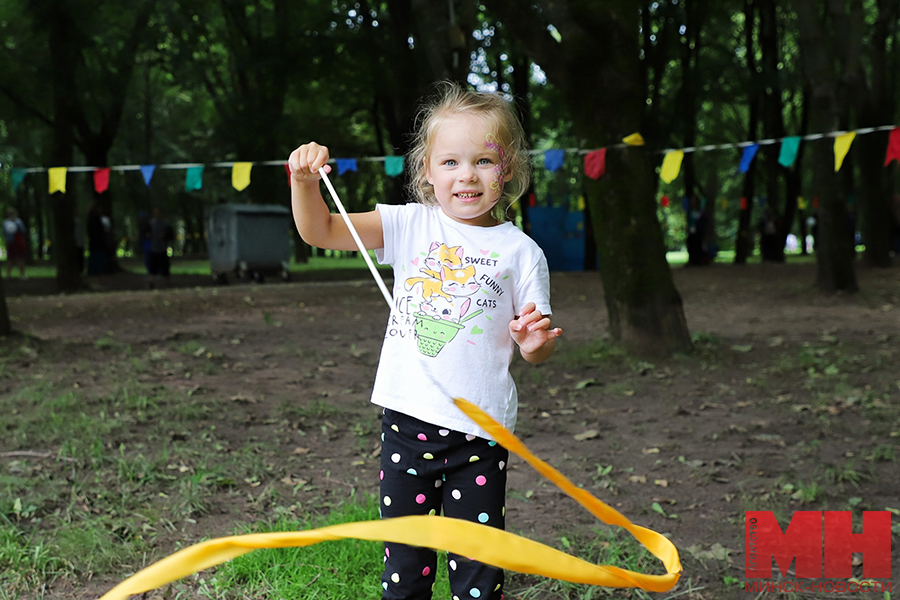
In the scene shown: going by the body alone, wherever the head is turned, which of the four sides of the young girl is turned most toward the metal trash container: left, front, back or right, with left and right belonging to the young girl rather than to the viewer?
back

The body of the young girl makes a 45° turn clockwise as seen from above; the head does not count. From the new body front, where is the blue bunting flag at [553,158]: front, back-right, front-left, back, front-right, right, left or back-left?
back-right

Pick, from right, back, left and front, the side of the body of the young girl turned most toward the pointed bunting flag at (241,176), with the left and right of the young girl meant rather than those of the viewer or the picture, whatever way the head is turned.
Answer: back

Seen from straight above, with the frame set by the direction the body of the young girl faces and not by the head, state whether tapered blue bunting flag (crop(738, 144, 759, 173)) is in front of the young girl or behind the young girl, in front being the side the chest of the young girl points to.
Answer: behind

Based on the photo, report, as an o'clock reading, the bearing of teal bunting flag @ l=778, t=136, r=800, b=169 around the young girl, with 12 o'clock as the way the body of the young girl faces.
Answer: The teal bunting flag is roughly at 7 o'clock from the young girl.

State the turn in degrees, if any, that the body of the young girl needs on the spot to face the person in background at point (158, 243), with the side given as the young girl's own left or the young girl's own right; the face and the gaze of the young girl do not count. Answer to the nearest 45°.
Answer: approximately 180°

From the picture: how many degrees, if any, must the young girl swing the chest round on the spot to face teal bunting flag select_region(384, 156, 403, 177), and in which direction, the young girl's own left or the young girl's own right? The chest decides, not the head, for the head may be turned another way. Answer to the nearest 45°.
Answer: approximately 180°

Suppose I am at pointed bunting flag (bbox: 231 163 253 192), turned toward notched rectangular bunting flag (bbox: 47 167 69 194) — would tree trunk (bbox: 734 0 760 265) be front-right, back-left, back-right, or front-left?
back-right

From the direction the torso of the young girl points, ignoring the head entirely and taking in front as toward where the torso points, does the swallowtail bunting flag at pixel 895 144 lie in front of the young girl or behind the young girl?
behind

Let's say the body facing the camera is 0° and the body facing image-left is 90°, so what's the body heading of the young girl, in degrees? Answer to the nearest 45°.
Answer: approximately 0°

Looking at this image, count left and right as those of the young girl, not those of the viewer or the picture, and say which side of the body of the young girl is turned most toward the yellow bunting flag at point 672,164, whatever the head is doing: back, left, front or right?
back

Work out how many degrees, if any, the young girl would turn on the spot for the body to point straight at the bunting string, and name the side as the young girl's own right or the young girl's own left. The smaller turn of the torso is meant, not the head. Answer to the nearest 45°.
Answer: approximately 180°
